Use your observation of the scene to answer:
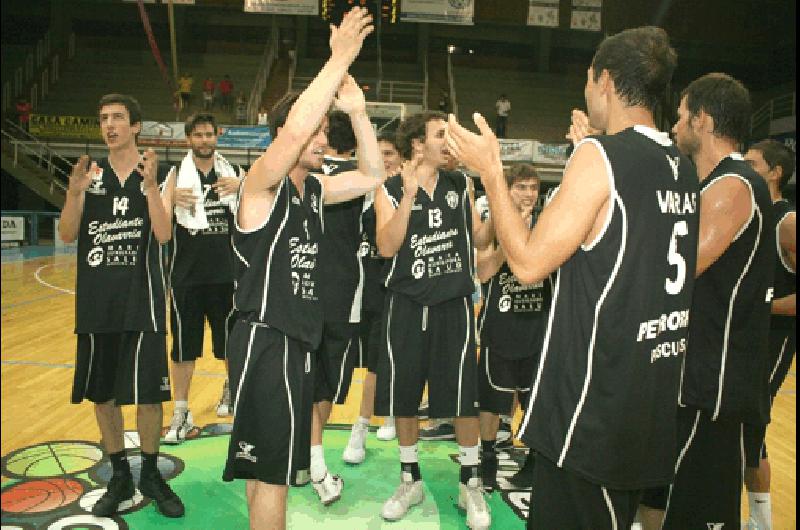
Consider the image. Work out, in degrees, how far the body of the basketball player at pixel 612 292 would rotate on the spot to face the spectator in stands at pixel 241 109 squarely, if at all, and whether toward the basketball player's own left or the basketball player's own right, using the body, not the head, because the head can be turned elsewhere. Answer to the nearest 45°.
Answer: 0° — they already face them

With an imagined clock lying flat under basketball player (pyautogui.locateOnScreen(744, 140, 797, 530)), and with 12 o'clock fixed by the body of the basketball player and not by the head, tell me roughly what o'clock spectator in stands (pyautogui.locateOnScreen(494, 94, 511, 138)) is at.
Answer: The spectator in stands is roughly at 2 o'clock from the basketball player.

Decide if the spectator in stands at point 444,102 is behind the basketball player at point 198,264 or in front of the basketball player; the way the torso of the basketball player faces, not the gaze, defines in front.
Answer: behind

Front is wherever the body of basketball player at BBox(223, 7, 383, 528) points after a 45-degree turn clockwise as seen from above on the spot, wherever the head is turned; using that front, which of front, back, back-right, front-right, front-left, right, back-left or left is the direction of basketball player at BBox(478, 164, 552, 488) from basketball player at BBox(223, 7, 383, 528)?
back-left

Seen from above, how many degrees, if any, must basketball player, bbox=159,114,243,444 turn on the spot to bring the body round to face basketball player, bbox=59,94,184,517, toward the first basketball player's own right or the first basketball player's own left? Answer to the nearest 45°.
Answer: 0° — they already face them

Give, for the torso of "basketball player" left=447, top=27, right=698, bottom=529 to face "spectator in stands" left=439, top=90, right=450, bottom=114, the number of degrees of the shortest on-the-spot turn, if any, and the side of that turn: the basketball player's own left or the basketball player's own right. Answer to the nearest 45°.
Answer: approximately 45° to the basketball player's own right

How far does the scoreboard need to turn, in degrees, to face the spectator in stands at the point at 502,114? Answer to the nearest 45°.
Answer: approximately 45° to its left
